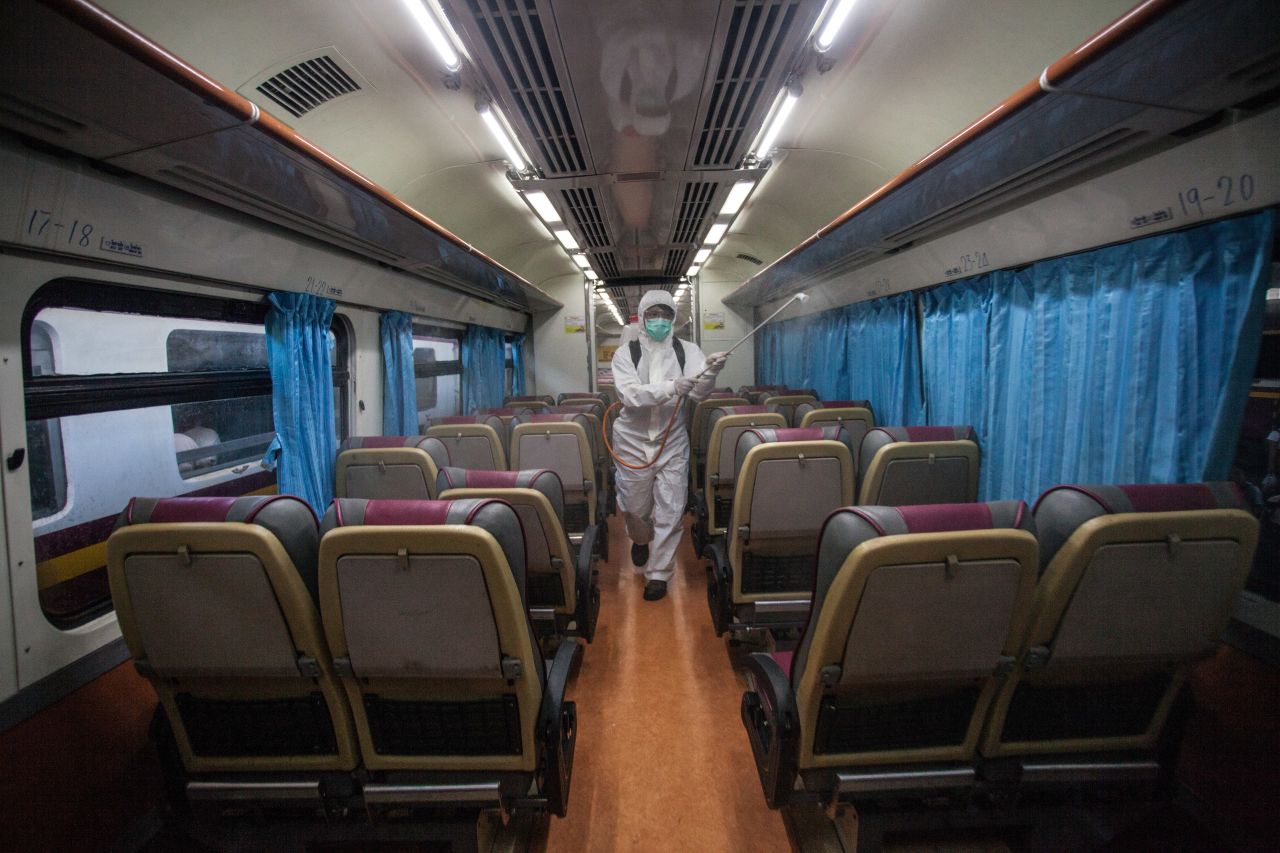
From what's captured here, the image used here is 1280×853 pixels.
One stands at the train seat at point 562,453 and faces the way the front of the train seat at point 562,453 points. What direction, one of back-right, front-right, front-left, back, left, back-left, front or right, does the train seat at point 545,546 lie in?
back

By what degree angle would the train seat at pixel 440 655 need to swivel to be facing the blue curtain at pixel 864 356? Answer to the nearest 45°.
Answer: approximately 45° to its right

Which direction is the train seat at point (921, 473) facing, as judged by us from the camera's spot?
facing away from the viewer

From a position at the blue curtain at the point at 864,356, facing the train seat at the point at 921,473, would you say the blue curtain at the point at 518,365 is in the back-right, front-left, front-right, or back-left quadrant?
back-right

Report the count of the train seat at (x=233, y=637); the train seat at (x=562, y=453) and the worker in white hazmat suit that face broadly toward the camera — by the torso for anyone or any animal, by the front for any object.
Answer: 1

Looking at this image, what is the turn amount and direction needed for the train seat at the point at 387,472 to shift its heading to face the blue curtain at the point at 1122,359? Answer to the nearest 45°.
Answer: approximately 135° to its right

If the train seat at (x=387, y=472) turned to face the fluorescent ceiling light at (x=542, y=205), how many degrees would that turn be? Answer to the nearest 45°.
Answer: approximately 45° to its right

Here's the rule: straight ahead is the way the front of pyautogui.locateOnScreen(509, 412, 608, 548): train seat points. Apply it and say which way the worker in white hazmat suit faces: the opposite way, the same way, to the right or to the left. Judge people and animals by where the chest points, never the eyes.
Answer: the opposite way

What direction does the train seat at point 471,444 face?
away from the camera

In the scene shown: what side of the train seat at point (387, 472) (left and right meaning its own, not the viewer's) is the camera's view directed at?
back

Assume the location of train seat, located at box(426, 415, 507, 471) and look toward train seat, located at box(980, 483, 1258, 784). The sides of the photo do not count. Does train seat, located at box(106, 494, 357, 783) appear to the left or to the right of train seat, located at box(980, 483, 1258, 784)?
right

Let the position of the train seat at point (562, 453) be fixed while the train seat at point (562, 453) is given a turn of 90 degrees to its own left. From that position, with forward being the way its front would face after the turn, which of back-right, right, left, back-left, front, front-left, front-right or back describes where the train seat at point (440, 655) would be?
left

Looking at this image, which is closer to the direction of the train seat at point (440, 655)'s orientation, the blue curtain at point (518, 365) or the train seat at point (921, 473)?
the blue curtain
